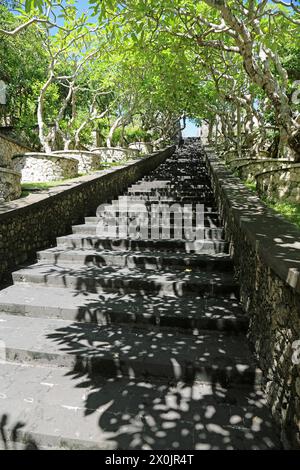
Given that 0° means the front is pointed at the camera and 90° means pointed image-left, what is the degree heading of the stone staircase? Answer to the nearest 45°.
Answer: approximately 0°

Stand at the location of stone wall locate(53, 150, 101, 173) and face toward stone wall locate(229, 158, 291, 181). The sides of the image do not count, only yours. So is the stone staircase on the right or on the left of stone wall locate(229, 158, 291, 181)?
right

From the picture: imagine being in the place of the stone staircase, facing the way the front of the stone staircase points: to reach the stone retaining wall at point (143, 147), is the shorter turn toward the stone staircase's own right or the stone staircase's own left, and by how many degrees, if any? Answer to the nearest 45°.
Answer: approximately 180°

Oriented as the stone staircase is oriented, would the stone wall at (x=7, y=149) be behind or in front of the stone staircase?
behind

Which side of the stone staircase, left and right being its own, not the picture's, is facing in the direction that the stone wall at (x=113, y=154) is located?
back

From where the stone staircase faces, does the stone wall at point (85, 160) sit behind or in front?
behind

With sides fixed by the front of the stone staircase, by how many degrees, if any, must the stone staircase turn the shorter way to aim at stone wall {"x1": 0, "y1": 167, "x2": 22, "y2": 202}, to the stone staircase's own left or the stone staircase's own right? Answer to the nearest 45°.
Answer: approximately 135° to the stone staircase's own right

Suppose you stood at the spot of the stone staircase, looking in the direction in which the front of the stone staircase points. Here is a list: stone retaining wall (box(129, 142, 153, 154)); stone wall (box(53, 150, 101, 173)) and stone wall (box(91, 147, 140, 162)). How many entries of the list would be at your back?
3
